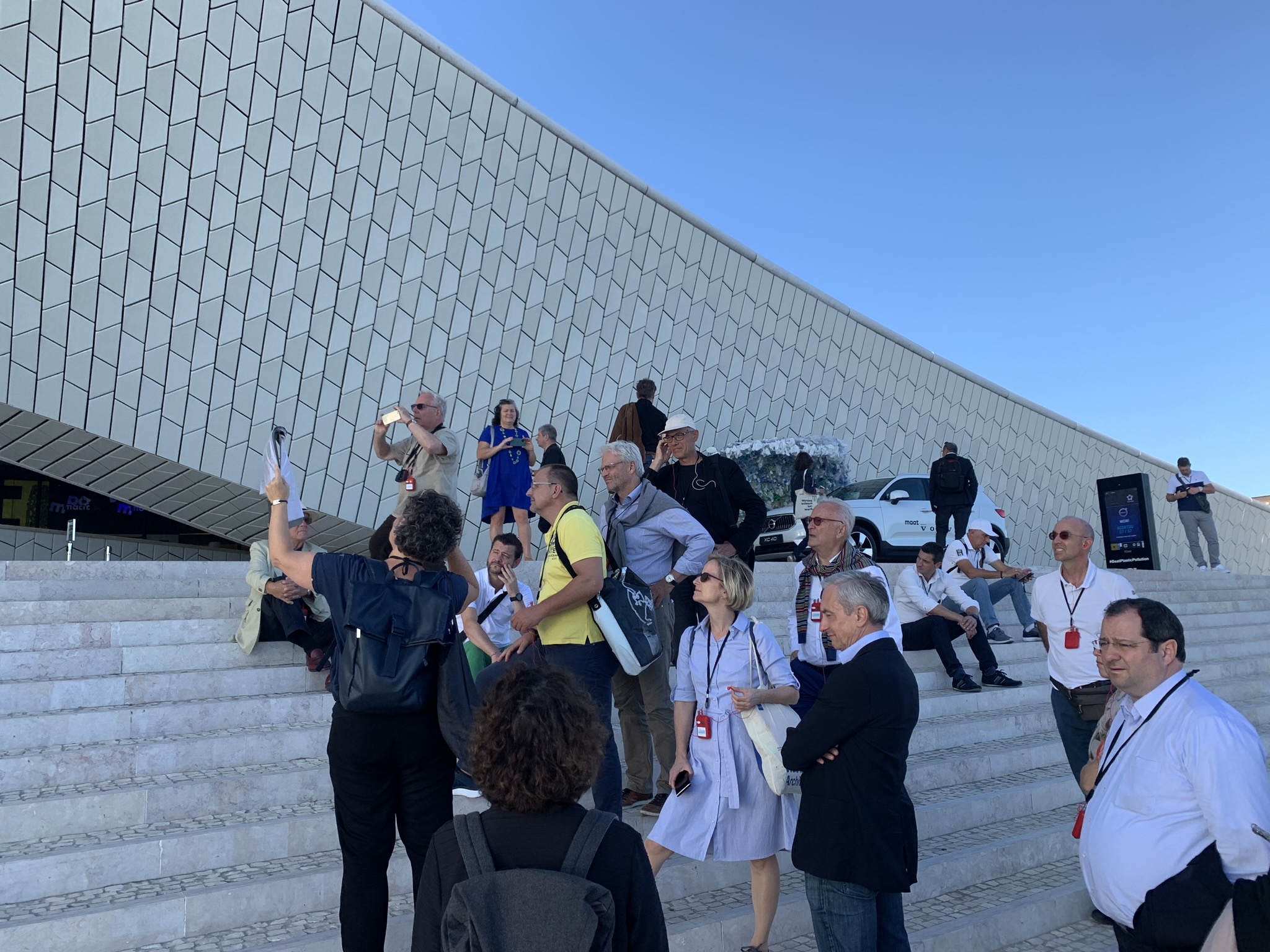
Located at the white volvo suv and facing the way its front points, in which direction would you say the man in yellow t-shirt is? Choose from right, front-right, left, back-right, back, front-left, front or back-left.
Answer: front-left

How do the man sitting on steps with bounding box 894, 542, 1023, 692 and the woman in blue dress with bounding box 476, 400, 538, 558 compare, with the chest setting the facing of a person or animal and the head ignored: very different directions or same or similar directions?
same or similar directions

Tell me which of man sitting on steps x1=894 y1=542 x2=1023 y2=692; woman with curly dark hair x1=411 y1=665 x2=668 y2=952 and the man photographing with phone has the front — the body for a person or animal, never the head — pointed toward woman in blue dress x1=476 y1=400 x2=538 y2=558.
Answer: the woman with curly dark hair

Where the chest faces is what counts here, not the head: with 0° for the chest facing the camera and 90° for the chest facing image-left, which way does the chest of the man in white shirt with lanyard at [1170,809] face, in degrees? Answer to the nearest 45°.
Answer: approximately 45°

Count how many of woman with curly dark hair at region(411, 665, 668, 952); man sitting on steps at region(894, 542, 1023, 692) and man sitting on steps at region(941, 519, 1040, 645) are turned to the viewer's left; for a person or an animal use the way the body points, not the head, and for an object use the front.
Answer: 0

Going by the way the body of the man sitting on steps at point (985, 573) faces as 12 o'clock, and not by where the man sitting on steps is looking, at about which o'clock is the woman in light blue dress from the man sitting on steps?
The woman in light blue dress is roughly at 2 o'clock from the man sitting on steps.

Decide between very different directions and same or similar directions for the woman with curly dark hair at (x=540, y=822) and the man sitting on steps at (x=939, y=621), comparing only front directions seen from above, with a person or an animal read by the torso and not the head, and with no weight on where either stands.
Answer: very different directions

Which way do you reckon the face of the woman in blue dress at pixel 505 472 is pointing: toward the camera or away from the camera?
toward the camera

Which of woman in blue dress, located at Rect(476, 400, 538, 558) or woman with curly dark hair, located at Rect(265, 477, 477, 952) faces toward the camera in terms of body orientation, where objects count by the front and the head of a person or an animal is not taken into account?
the woman in blue dress

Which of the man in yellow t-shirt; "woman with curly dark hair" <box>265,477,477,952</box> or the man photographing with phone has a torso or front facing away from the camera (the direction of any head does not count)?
the woman with curly dark hair

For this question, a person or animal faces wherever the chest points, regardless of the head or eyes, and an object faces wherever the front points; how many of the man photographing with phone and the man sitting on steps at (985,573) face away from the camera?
0

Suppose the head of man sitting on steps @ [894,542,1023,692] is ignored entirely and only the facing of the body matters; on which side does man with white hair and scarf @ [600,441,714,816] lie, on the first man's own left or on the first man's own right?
on the first man's own right

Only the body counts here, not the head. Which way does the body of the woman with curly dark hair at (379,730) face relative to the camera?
away from the camera

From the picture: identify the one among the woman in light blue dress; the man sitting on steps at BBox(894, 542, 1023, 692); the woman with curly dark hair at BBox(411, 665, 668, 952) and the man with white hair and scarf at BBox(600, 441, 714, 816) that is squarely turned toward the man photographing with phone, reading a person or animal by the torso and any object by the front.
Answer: the woman with curly dark hair

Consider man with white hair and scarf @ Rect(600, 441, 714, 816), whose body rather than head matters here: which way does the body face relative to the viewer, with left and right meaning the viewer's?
facing the viewer and to the left of the viewer

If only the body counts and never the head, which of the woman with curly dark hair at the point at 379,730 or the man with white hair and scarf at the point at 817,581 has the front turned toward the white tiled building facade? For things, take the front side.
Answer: the woman with curly dark hair

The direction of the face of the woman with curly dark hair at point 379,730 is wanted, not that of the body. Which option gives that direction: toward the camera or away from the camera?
away from the camera

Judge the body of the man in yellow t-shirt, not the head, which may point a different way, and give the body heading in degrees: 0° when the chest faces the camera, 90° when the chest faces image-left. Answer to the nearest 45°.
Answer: approximately 90°
